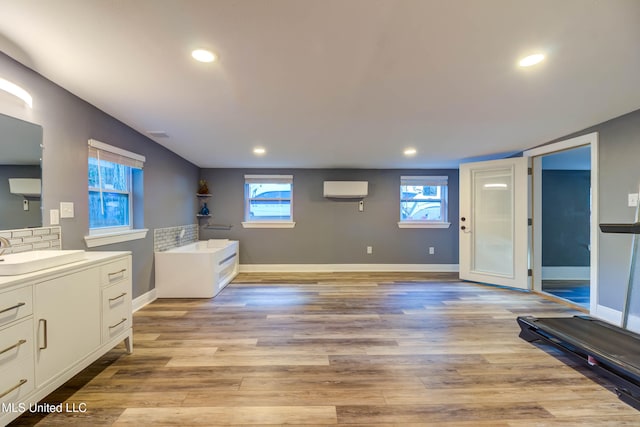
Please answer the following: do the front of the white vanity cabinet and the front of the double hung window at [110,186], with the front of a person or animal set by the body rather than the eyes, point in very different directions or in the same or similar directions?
same or similar directions

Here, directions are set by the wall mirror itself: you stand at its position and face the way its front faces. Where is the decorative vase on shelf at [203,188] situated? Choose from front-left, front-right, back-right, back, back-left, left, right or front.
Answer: left

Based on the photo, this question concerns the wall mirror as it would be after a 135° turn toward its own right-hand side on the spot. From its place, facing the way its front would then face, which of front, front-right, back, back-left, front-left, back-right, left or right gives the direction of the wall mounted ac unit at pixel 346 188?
back

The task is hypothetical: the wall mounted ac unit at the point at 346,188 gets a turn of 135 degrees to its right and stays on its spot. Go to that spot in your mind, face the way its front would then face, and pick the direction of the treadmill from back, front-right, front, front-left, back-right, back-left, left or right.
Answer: back

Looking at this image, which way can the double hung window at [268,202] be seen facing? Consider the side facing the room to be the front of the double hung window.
toward the camera

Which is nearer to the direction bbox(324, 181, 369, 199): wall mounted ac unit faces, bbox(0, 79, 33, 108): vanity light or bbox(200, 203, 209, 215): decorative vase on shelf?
the vanity light

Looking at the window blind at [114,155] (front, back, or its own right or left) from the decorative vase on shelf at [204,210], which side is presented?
left

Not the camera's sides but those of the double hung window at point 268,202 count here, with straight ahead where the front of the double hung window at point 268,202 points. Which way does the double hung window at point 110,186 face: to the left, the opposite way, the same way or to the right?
to the left

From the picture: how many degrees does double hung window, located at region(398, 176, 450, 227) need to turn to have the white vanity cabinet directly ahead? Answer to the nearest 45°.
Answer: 0° — it already faces it

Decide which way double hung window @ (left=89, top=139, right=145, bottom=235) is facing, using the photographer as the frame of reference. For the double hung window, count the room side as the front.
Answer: facing the viewer and to the right of the viewer

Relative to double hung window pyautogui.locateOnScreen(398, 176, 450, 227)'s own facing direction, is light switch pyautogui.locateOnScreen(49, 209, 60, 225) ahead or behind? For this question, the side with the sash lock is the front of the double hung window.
ahead

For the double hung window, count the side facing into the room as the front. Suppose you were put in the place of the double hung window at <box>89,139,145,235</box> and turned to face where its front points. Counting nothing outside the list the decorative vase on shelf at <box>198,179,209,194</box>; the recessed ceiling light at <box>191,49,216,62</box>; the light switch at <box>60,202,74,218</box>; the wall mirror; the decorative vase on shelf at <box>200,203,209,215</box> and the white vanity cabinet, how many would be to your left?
2

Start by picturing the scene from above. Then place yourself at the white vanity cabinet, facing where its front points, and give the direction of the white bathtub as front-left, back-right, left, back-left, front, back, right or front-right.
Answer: left
